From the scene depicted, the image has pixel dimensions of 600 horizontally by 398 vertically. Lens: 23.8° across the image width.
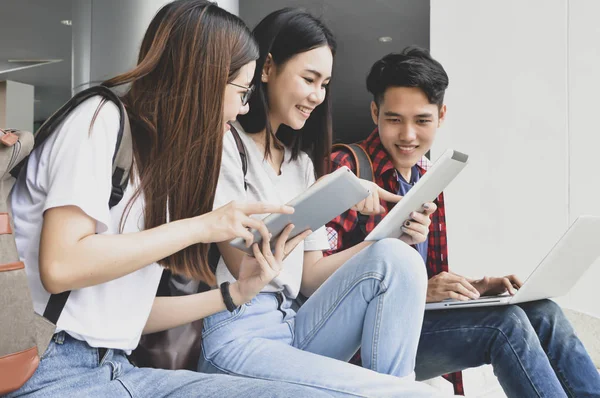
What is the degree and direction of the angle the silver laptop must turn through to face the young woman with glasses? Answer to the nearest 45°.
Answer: approximately 90° to its left

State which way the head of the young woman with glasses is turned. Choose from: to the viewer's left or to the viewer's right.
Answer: to the viewer's right

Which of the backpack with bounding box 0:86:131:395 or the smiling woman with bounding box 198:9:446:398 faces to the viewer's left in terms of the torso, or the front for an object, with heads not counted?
the backpack

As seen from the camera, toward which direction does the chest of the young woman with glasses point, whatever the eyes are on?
to the viewer's right

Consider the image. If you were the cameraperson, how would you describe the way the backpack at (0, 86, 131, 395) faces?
facing to the left of the viewer
